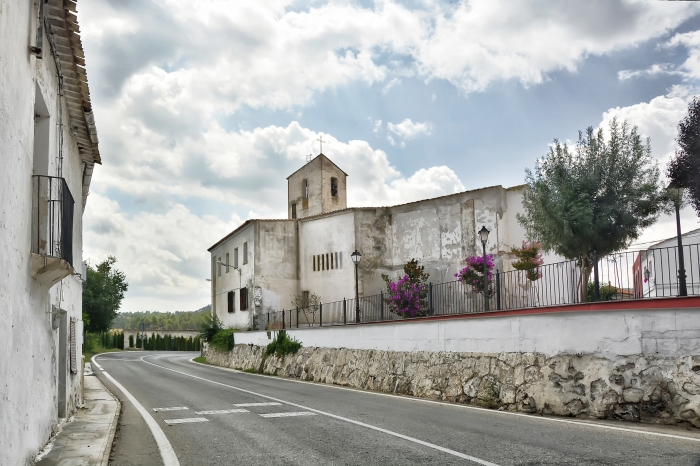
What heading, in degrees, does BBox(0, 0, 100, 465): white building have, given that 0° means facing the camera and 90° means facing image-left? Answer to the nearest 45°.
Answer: approximately 270°

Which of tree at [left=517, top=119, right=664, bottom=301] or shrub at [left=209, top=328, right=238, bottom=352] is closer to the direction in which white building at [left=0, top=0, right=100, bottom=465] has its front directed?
the tree
